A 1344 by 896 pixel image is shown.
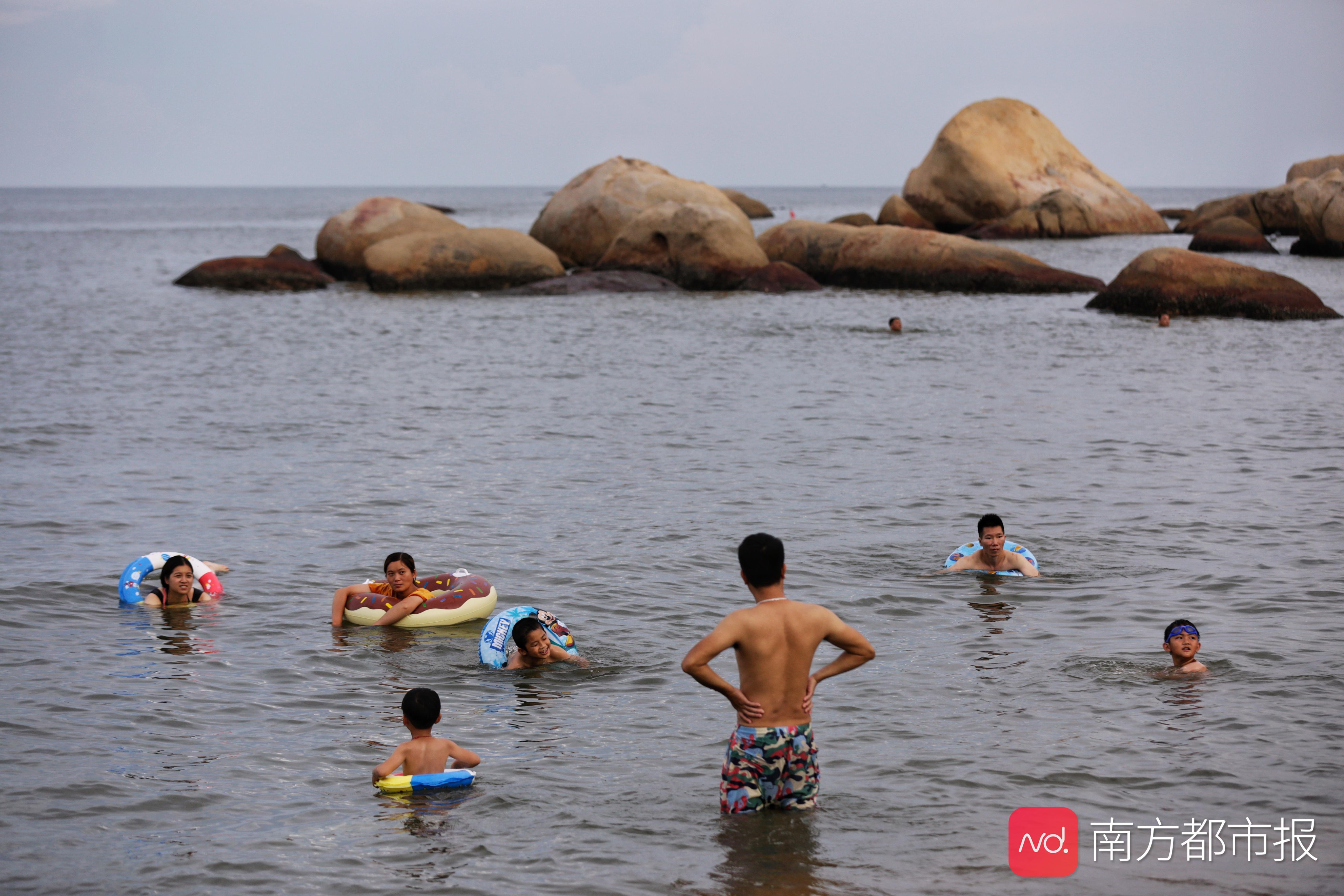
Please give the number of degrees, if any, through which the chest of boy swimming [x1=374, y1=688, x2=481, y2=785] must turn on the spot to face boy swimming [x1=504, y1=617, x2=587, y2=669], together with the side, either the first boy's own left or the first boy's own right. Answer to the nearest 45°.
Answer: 0° — they already face them

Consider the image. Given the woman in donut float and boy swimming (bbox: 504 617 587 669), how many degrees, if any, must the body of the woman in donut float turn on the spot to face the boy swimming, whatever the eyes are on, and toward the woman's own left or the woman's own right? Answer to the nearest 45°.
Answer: approximately 90° to the woman's own left

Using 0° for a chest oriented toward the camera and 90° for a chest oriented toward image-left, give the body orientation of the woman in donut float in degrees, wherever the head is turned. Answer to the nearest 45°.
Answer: approximately 45°

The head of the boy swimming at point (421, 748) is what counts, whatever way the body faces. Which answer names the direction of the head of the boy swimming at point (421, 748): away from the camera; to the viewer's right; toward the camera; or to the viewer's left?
away from the camera

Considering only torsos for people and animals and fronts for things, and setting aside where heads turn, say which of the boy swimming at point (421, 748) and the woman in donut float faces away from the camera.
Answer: the boy swimming

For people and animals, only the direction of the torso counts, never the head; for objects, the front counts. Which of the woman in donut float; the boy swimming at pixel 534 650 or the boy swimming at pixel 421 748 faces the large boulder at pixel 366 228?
the boy swimming at pixel 421 748

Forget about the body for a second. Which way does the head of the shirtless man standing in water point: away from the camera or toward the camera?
away from the camera

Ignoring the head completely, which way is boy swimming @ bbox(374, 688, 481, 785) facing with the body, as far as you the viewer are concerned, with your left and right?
facing away from the viewer

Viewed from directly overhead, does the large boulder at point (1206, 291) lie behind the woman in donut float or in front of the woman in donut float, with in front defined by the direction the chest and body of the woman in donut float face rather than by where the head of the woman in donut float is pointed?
behind

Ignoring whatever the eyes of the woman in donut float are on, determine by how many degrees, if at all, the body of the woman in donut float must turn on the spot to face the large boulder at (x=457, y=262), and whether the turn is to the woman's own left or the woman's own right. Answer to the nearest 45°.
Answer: approximately 135° to the woman's own right

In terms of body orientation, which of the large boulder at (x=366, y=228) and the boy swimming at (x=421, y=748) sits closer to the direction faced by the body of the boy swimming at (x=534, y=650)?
the boy swimming

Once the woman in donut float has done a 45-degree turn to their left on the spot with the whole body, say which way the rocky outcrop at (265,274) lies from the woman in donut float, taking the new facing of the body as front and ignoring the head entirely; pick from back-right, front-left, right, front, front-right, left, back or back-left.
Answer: back

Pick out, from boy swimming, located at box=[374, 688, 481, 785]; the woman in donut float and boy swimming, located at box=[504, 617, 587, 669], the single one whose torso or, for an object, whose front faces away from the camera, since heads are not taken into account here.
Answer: boy swimming, located at box=[374, 688, 481, 785]

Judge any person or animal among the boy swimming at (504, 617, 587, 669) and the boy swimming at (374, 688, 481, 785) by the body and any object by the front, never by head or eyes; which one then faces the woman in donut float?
the boy swimming at (374, 688, 481, 785)

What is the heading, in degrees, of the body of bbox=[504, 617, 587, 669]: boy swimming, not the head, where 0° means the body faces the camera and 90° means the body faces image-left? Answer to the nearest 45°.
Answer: approximately 315°
